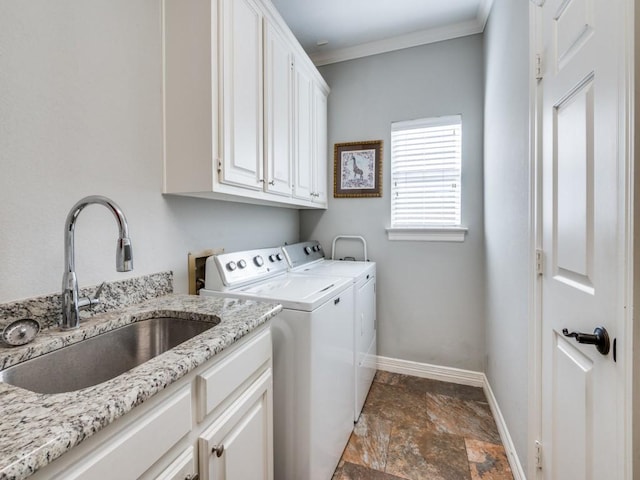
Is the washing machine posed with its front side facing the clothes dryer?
no

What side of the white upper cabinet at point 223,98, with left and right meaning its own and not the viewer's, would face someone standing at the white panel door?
front

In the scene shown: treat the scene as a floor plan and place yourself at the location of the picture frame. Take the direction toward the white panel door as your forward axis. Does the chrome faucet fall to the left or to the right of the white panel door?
right

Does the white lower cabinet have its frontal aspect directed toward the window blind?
no

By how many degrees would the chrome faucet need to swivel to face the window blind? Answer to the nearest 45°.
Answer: approximately 45° to its left

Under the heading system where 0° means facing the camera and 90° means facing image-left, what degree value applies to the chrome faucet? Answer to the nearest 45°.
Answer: approximately 315°

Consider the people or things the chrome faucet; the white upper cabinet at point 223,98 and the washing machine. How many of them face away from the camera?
0

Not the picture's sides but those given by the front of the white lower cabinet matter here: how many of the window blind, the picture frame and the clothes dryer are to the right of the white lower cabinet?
0

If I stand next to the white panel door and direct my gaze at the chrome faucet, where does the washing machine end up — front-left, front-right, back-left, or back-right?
front-right

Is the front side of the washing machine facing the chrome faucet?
no

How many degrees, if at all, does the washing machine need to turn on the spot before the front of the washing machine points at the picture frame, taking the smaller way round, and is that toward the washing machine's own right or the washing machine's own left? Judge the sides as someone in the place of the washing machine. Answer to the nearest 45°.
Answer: approximately 90° to the washing machine's own left

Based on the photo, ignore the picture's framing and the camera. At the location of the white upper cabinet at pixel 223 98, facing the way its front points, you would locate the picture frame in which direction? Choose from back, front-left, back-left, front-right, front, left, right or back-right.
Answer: left

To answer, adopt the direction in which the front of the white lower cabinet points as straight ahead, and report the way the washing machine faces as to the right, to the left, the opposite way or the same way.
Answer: the same way

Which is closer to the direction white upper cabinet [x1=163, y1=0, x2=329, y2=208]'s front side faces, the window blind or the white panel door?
the white panel door

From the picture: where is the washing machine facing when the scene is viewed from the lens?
facing the viewer and to the right of the viewer
